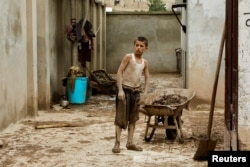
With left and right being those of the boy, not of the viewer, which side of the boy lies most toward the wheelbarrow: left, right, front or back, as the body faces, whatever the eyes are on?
left

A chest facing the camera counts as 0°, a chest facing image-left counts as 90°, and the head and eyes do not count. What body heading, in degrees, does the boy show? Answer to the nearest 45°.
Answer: approximately 315°

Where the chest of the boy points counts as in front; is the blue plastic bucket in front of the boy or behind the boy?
behind
